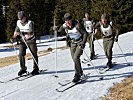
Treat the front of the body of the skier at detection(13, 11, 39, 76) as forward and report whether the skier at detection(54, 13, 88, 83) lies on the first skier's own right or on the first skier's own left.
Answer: on the first skier's own left

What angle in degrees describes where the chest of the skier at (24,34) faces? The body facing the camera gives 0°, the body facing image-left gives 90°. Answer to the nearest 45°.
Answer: approximately 45°

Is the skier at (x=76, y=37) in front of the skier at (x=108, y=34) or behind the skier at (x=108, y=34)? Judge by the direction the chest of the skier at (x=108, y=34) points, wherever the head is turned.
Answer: in front

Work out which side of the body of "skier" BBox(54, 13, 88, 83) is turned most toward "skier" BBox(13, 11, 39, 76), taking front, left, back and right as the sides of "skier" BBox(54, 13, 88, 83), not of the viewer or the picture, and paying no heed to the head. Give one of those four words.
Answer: right

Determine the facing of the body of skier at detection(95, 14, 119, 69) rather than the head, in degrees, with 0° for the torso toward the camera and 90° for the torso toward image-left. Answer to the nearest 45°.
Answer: approximately 45°

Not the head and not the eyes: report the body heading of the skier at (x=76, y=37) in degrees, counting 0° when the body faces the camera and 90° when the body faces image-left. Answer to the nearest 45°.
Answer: approximately 45°

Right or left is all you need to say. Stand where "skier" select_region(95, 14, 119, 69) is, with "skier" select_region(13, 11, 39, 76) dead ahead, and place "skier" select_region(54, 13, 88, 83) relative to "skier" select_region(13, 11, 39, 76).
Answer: left

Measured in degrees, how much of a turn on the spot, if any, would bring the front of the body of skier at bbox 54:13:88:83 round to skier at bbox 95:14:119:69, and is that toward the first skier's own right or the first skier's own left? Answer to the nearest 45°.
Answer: approximately 180°

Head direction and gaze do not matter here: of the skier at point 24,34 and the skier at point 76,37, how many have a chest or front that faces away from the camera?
0

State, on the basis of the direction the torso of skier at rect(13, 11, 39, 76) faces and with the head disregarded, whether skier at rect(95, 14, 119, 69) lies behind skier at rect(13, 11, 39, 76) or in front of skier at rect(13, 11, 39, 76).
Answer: behind
